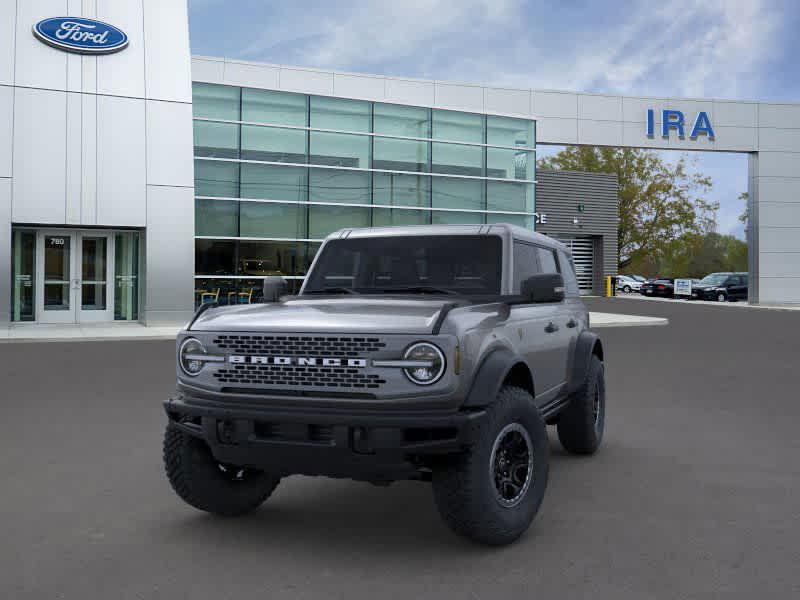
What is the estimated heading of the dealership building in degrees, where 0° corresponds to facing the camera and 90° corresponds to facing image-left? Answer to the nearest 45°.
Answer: approximately 0°

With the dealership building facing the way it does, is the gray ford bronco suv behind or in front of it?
in front

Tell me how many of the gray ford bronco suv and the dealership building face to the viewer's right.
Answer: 0

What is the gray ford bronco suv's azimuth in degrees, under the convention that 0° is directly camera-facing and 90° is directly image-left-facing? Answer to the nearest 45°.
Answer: approximately 45°

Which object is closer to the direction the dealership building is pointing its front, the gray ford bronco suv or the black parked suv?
the gray ford bronco suv

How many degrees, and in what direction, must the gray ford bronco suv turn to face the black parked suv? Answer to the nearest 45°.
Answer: approximately 180°

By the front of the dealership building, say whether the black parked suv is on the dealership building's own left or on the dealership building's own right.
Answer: on the dealership building's own left
